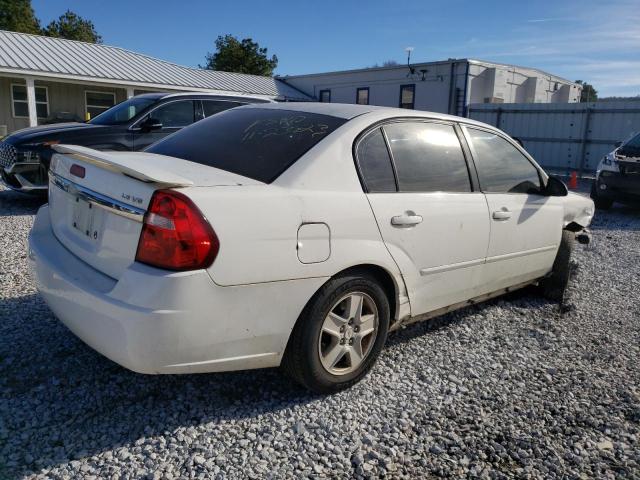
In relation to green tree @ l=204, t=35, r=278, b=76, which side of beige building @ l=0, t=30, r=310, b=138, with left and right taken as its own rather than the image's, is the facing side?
left

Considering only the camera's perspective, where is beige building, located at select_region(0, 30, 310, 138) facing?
facing the viewer and to the right of the viewer

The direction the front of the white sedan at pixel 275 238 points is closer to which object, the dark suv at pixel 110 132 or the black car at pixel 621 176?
the black car

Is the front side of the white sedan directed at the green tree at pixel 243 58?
no

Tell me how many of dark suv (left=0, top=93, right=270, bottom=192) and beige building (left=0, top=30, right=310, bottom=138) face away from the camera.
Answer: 0

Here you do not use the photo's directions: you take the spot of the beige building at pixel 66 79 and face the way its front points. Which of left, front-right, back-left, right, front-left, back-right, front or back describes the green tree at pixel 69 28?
back-left

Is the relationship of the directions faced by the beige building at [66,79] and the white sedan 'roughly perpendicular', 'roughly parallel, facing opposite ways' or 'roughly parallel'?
roughly perpendicular

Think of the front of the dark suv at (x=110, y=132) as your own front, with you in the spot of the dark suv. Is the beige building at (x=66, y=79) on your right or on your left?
on your right

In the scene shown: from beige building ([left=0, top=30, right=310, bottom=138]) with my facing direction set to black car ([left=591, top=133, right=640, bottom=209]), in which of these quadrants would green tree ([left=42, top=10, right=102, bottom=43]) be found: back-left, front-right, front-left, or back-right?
back-left

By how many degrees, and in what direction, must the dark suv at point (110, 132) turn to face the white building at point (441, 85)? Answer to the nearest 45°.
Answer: approximately 180°

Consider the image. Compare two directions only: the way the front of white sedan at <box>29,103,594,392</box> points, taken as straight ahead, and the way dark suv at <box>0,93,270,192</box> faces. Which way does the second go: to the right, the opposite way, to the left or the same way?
the opposite way

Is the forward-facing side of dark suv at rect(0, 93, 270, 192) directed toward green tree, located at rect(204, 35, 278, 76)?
no

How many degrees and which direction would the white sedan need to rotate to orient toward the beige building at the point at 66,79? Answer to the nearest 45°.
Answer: approximately 90° to its left

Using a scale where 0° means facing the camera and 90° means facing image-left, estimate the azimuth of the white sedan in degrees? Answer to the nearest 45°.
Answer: approximately 225°

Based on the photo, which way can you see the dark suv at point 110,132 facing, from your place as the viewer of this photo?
facing the viewer and to the left of the viewer

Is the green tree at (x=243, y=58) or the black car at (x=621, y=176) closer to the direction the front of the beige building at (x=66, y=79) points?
the black car

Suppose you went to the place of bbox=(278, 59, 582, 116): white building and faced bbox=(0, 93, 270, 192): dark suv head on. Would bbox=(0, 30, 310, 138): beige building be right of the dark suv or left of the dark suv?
right

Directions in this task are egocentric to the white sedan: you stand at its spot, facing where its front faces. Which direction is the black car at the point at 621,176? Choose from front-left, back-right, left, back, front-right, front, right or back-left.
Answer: front
